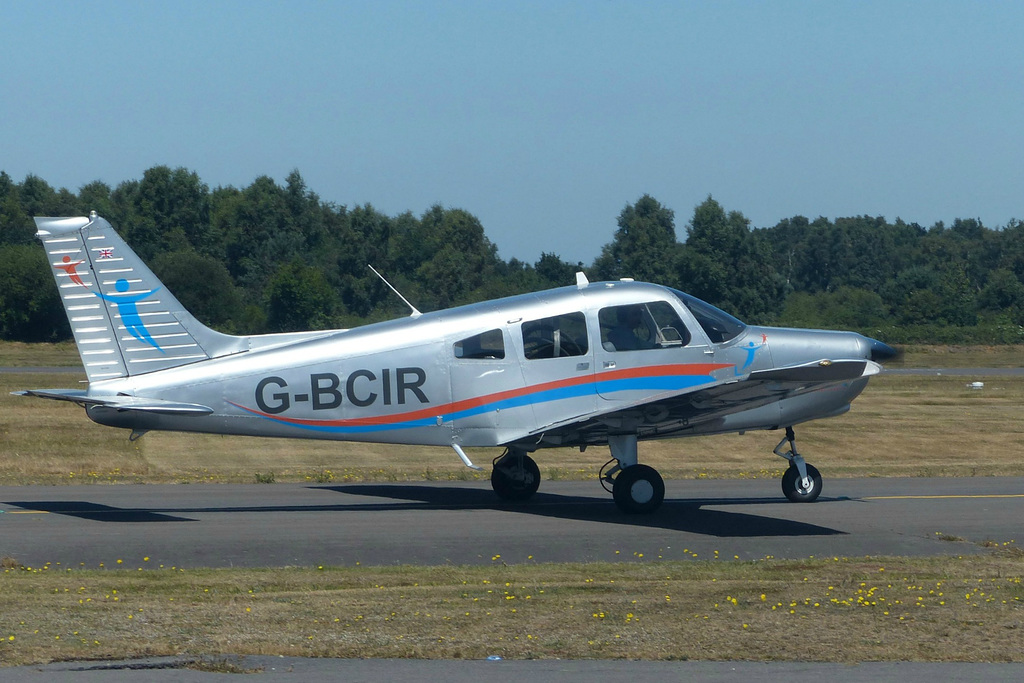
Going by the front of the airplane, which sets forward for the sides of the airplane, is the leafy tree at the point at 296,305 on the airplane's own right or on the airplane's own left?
on the airplane's own left

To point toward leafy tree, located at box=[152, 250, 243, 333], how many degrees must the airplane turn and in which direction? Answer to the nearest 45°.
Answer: approximately 90° to its left

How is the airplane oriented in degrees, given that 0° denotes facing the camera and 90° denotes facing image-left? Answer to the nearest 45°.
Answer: approximately 270°
